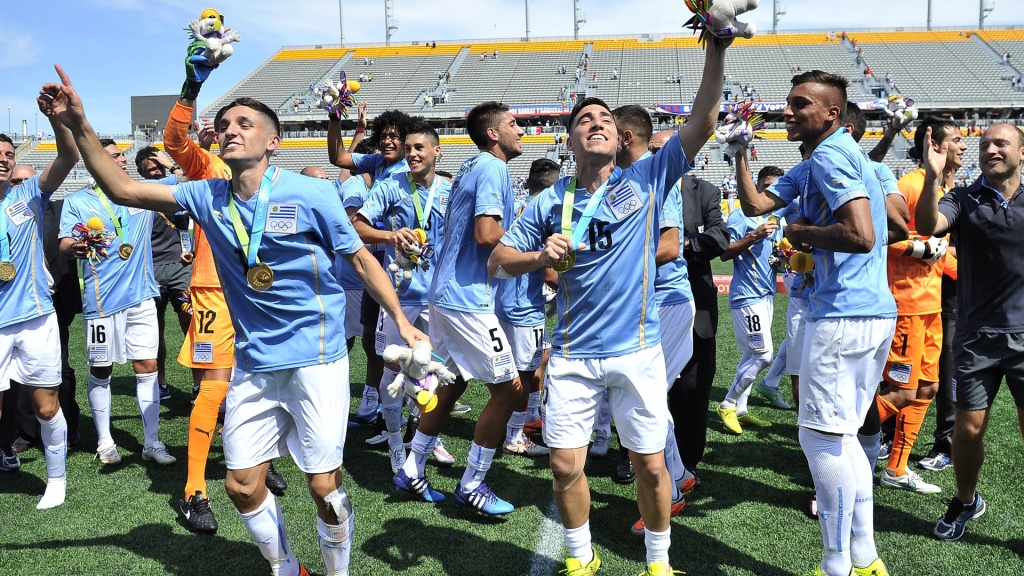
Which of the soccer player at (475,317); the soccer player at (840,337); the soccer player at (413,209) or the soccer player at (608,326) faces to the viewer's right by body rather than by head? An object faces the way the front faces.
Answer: the soccer player at (475,317)

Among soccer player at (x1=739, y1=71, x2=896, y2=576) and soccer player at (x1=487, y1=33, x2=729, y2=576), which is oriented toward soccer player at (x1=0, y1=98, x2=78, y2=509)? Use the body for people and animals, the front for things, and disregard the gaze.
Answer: soccer player at (x1=739, y1=71, x2=896, y2=576)

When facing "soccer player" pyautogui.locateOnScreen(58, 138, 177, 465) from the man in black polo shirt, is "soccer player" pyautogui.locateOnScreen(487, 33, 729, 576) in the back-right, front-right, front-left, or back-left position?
front-left

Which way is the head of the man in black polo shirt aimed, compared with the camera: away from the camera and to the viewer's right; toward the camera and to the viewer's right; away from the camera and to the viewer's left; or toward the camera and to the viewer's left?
toward the camera and to the viewer's left

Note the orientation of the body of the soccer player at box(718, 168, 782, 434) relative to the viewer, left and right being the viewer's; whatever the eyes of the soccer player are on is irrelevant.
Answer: facing the viewer and to the right of the viewer

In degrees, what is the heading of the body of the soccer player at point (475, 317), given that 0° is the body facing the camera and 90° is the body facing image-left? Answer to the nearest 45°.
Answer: approximately 270°

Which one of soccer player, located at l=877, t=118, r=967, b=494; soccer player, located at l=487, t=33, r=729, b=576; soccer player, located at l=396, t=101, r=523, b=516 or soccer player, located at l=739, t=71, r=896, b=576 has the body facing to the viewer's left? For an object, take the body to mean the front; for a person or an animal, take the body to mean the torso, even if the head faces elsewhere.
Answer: soccer player, located at l=739, t=71, r=896, b=576

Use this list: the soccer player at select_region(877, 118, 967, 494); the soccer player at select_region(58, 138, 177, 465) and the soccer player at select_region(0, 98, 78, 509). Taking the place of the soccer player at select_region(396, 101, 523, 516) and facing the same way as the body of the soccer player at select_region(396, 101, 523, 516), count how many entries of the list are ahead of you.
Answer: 1

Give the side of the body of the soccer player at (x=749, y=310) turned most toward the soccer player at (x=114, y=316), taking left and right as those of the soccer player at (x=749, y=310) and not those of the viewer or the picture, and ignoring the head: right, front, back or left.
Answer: right

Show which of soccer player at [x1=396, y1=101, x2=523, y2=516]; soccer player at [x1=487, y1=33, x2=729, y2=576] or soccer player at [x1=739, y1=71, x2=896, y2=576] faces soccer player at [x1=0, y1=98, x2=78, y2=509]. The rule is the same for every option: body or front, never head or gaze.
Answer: soccer player at [x1=739, y1=71, x2=896, y2=576]

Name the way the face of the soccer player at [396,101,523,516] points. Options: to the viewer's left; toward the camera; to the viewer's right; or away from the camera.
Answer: to the viewer's right

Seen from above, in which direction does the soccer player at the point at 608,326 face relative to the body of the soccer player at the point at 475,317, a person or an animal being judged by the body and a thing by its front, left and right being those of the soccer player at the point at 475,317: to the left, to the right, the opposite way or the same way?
to the right

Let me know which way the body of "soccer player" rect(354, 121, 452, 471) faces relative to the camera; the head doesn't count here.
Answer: toward the camera
